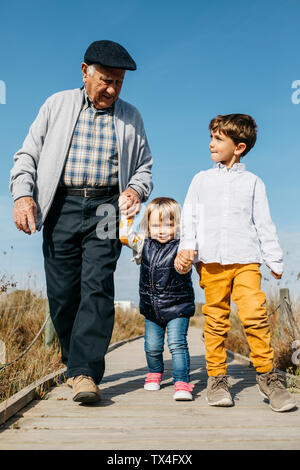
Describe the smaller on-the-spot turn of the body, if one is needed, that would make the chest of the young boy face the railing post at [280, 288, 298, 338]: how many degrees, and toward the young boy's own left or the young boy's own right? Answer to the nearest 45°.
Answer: approximately 180°

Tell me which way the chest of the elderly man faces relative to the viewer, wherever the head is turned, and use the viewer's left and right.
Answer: facing the viewer

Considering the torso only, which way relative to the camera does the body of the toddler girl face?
toward the camera

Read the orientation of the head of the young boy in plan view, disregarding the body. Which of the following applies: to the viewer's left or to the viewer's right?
to the viewer's left

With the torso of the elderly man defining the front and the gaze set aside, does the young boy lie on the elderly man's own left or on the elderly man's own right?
on the elderly man's own left

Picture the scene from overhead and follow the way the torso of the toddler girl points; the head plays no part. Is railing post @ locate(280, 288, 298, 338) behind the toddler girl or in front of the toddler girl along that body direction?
behind

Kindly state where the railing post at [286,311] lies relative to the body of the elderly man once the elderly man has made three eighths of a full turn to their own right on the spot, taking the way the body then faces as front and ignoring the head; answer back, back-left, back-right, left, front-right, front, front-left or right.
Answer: right

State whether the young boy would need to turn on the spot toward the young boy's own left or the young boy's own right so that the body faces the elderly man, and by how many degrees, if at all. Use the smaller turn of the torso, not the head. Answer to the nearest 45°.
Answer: approximately 90° to the young boy's own right

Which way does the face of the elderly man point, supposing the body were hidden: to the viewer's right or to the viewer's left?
to the viewer's right
